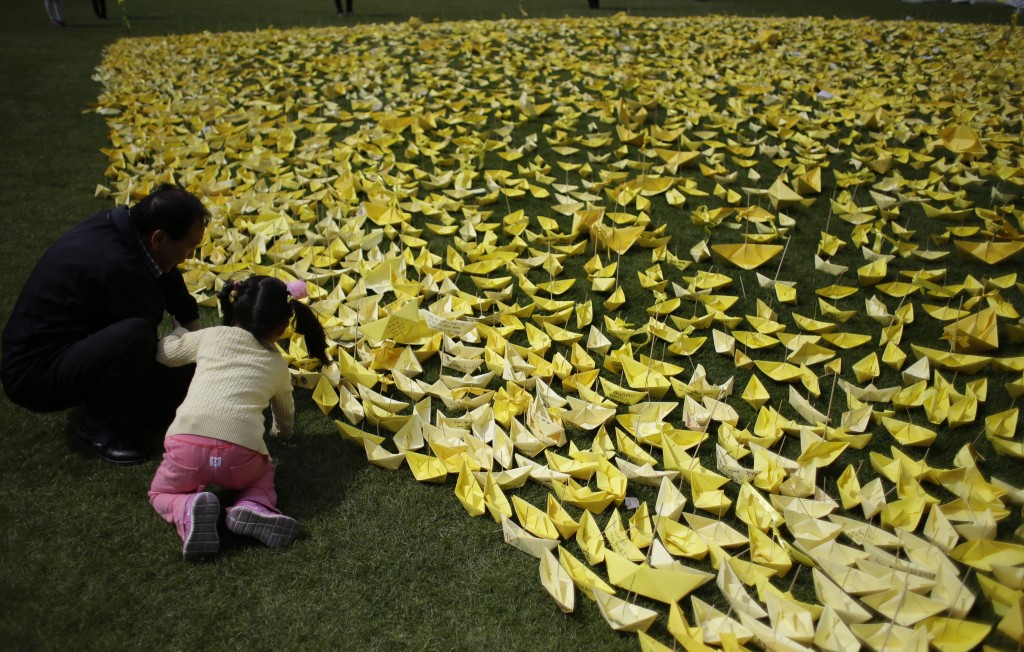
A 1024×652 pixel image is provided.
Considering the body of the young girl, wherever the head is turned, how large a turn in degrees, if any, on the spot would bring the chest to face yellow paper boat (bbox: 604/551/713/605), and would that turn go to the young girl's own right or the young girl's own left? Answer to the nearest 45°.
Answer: approximately 135° to the young girl's own right

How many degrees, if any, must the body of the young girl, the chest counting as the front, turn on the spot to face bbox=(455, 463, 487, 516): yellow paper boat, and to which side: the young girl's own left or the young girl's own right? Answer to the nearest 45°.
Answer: approximately 135° to the young girl's own right

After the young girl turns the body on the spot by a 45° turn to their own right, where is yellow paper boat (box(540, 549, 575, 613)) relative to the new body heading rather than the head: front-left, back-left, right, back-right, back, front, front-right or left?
right

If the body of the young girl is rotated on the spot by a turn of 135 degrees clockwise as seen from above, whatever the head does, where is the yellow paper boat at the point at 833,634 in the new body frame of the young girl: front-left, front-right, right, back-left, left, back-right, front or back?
front

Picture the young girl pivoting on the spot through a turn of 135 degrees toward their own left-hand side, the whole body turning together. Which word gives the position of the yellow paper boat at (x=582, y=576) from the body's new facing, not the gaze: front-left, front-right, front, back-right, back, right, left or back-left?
left

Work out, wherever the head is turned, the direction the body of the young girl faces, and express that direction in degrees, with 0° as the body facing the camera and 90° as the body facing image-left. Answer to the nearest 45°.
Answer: approximately 180°

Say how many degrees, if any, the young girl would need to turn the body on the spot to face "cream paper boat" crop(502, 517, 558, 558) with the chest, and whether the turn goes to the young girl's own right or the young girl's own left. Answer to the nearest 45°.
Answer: approximately 135° to the young girl's own right

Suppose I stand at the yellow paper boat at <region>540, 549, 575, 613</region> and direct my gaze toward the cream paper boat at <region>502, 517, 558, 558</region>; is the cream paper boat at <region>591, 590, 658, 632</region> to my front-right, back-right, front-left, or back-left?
back-right

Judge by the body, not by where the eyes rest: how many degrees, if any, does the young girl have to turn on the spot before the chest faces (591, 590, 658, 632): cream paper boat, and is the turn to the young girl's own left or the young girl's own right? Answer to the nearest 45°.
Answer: approximately 135° to the young girl's own right
